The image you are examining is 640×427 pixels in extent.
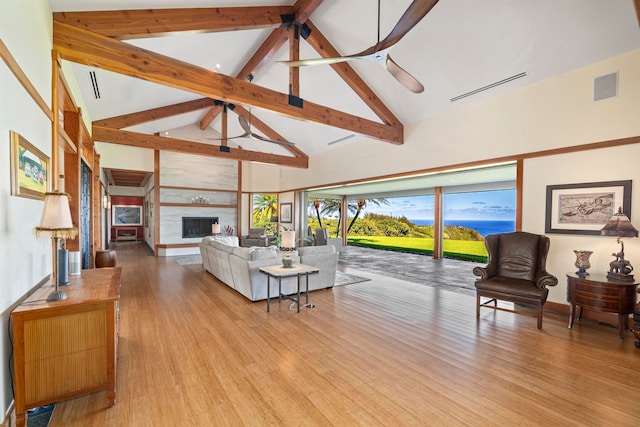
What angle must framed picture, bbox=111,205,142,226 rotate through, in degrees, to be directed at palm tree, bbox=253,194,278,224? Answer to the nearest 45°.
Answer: approximately 45° to its left

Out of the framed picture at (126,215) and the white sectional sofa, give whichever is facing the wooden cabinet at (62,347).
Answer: the framed picture

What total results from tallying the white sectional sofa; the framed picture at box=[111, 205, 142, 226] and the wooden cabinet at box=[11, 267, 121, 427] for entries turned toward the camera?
1

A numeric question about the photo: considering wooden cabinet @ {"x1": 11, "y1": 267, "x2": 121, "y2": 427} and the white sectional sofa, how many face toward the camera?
0

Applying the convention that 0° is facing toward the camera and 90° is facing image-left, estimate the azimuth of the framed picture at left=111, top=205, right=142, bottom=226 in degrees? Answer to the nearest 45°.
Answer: approximately 0°

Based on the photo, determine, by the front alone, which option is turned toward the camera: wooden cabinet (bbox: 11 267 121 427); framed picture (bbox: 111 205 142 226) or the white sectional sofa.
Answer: the framed picture

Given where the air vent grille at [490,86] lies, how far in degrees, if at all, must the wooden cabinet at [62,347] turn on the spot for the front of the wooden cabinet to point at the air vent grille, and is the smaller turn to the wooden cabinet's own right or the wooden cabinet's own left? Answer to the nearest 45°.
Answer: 0° — it already faces it

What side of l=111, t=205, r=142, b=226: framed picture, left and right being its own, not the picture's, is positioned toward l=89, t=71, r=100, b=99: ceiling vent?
front

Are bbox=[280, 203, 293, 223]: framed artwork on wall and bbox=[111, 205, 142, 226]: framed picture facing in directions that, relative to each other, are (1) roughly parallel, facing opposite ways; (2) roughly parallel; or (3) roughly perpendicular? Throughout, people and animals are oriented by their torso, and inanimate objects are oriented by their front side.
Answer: roughly parallel

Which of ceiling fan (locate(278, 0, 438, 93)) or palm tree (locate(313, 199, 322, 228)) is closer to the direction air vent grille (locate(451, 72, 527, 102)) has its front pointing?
the ceiling fan

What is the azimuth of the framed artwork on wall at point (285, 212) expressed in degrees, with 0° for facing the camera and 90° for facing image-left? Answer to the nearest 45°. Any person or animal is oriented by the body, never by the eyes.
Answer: approximately 315°

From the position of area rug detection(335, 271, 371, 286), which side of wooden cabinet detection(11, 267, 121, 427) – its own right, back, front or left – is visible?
front

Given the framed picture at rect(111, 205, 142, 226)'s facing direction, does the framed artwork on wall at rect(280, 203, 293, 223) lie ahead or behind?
ahead

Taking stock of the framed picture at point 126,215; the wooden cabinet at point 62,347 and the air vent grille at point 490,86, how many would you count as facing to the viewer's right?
1
